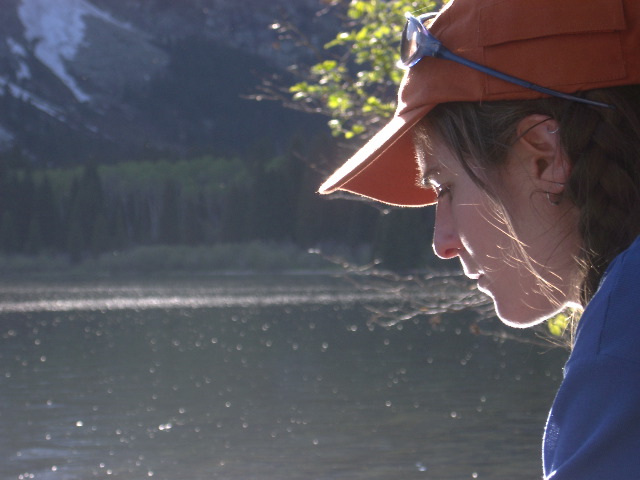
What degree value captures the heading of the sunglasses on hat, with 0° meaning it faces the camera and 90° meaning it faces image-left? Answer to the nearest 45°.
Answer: approximately 90°
